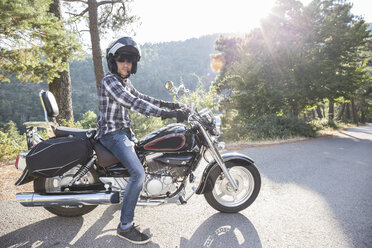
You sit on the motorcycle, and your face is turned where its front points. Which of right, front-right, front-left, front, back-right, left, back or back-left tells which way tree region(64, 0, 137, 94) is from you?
left

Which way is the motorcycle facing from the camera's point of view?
to the viewer's right

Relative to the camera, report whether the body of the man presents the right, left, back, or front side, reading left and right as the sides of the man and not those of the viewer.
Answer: right

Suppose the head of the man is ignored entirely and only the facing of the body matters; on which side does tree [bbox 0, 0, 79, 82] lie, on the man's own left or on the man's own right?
on the man's own left

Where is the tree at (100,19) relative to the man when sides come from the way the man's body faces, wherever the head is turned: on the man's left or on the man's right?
on the man's left

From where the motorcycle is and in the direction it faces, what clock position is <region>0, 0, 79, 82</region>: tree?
The tree is roughly at 8 o'clock from the motorcycle.
